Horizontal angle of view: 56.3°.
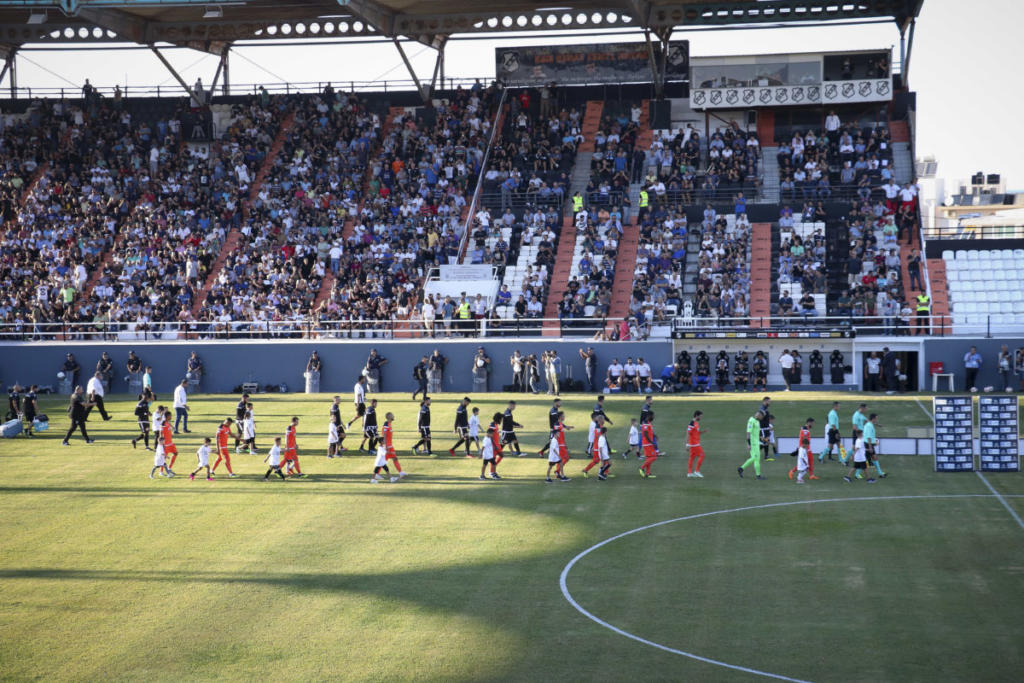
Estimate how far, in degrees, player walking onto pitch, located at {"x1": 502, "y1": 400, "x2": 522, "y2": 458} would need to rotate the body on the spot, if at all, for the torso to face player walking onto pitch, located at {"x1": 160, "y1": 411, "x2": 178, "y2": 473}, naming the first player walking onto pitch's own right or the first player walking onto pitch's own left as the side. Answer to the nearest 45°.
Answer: approximately 180°

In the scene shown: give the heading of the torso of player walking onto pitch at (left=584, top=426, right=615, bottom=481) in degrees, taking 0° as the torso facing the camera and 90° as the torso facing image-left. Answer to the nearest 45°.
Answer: approximately 270°

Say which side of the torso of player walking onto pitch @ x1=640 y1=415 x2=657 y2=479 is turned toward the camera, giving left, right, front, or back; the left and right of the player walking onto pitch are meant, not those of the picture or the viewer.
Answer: right

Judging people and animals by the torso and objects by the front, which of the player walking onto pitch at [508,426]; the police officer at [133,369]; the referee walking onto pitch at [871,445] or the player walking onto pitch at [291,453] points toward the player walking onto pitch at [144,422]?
the police officer

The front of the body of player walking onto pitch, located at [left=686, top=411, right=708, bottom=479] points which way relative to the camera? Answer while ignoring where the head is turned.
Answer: to the viewer's right

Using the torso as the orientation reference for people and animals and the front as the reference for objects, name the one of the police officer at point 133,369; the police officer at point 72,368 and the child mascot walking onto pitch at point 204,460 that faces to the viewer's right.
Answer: the child mascot walking onto pitch

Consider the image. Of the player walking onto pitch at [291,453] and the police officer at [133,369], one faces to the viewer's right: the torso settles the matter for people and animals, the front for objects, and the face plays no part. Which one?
the player walking onto pitch

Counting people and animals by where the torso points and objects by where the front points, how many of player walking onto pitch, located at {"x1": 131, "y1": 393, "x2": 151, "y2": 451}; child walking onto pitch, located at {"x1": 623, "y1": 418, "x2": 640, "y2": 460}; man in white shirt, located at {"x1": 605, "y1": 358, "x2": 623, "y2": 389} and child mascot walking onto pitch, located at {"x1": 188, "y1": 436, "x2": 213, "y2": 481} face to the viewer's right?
3

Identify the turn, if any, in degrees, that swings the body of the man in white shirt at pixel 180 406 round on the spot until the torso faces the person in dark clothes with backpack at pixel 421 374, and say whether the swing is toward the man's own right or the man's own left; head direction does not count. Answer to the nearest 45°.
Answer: approximately 45° to the man's own left

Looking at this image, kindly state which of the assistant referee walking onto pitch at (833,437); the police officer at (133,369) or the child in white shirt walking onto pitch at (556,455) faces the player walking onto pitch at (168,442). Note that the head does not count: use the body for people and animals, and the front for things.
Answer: the police officer

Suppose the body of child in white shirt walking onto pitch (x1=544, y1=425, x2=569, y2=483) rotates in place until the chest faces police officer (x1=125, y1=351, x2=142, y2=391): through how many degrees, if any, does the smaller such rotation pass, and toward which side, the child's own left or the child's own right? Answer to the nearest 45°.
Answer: approximately 135° to the child's own left

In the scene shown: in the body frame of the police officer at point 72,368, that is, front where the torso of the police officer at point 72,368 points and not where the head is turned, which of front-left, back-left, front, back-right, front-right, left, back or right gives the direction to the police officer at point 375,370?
front-left

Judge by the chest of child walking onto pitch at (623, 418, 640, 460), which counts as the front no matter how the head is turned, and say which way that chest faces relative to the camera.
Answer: to the viewer's right

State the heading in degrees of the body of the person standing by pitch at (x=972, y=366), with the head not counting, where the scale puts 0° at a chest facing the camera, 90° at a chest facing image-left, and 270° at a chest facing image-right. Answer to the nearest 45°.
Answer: approximately 0°

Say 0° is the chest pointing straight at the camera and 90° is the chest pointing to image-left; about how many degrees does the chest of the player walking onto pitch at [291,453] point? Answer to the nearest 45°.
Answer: approximately 270°

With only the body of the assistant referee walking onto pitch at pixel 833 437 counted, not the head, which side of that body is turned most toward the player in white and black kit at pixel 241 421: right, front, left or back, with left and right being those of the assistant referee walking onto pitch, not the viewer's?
back
